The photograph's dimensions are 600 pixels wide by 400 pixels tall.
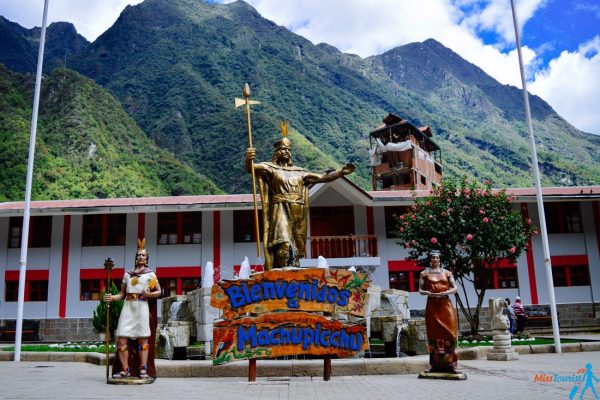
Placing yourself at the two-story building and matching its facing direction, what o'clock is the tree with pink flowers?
The tree with pink flowers is roughly at 10 o'clock from the two-story building.

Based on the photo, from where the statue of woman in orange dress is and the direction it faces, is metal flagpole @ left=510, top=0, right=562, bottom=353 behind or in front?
behind

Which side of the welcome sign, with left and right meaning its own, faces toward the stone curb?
back

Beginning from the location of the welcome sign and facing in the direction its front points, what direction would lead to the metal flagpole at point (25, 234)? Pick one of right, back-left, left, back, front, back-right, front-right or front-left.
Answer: back-right

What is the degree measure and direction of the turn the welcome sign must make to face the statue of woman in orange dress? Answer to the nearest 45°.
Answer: approximately 90° to its left

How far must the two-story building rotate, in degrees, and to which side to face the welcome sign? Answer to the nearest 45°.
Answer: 0° — it already faces it

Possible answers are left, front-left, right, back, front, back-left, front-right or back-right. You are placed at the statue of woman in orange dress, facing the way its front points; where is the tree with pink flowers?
back

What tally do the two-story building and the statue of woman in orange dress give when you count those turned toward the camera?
2
